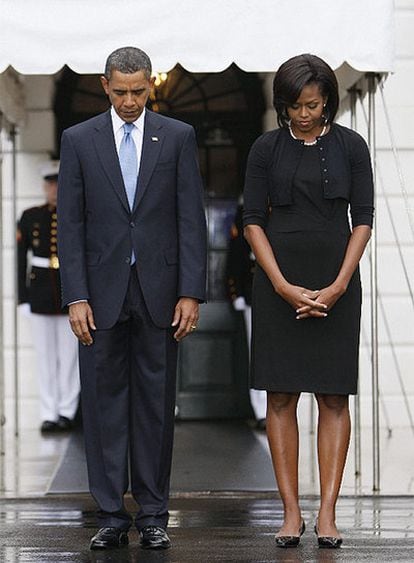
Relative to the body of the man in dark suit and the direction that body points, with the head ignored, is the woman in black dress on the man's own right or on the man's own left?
on the man's own left

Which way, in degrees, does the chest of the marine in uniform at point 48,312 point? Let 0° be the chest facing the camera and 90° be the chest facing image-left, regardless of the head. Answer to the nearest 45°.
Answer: approximately 0°

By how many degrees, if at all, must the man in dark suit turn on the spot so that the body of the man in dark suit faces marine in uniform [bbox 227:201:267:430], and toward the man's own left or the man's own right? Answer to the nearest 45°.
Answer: approximately 180°

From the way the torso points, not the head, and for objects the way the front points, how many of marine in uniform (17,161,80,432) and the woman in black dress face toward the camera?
2

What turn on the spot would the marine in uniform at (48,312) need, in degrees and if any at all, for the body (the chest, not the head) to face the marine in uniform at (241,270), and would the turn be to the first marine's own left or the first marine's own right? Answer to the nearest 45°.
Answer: approximately 90° to the first marine's own left

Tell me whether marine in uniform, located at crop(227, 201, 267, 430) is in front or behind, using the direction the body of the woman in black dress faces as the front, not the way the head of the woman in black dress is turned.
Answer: behind

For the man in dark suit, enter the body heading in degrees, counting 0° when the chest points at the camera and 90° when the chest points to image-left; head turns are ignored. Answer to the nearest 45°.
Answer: approximately 0°
